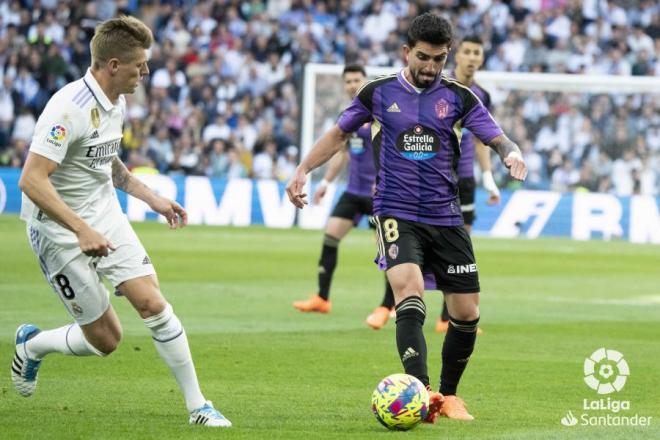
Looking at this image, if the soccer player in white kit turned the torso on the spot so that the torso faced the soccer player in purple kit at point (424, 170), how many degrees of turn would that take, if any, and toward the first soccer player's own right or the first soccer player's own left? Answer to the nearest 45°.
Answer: approximately 45° to the first soccer player's own left

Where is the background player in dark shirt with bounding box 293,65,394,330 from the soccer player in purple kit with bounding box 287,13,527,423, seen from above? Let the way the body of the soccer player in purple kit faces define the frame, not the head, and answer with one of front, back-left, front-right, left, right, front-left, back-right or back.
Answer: back

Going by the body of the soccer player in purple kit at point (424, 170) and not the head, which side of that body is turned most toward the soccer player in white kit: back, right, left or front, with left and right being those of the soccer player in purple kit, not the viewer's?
right

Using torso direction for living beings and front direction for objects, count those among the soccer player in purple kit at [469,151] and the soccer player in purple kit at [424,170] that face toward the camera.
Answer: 2

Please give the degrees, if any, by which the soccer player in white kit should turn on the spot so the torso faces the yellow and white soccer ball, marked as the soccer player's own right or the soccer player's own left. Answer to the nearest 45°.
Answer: approximately 45° to the soccer player's own left

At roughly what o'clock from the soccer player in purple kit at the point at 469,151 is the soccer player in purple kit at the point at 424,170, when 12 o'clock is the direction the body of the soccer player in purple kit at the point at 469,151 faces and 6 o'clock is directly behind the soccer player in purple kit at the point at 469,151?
the soccer player in purple kit at the point at 424,170 is roughly at 12 o'clock from the soccer player in purple kit at the point at 469,151.

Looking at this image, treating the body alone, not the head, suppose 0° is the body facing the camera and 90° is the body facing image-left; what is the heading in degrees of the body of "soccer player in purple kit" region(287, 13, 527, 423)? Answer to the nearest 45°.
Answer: approximately 0°
